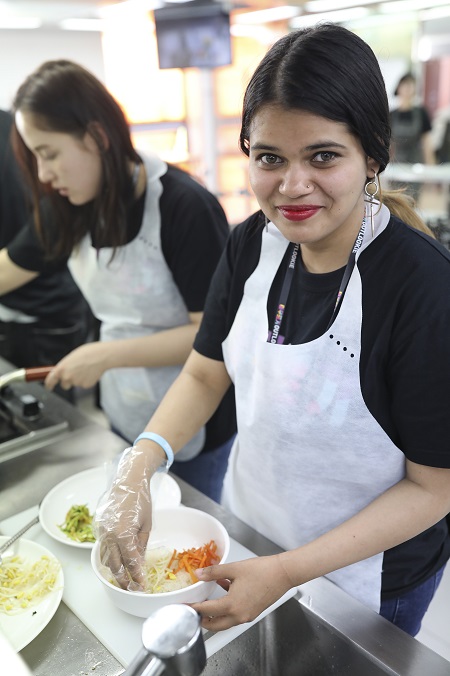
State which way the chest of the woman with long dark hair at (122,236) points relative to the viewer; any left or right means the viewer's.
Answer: facing the viewer and to the left of the viewer

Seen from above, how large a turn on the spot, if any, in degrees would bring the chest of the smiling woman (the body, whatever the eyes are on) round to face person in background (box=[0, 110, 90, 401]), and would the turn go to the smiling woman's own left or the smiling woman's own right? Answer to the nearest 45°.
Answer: approximately 90° to the smiling woman's own right

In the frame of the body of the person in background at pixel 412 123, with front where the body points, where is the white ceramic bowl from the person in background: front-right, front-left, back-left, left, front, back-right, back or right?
front

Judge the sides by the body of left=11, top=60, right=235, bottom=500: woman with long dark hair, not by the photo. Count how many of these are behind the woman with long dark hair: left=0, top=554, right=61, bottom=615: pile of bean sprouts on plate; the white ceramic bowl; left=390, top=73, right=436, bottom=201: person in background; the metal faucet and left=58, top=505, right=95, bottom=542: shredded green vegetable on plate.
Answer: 1

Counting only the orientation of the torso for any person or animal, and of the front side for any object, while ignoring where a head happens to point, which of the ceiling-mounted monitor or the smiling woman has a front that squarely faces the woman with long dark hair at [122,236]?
the ceiling-mounted monitor

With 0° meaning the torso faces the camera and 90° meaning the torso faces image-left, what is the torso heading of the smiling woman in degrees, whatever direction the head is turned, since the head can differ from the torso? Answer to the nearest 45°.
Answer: approximately 45°

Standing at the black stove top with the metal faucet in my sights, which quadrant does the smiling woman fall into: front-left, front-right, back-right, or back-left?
front-left

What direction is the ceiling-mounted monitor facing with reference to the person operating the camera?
facing the viewer

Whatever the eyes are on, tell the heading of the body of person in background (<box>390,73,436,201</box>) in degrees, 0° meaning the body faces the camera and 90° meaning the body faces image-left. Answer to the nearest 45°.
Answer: approximately 0°

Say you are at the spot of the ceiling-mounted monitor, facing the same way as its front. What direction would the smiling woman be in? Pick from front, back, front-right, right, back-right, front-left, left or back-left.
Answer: front

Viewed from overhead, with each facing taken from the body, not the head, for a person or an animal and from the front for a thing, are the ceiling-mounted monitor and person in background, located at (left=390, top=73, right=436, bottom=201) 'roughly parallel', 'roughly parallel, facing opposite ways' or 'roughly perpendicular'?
roughly parallel

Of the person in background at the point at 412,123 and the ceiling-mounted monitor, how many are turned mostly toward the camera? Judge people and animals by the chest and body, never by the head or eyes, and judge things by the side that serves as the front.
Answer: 2

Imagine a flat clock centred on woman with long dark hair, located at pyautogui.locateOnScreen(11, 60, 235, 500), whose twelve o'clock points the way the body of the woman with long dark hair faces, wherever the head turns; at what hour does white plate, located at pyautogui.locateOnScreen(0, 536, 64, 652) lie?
The white plate is roughly at 11 o'clock from the woman with long dark hair.

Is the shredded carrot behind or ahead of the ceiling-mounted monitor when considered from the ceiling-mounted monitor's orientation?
ahead

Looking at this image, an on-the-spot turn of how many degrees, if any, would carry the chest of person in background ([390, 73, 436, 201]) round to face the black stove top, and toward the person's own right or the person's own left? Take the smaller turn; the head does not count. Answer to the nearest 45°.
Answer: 0° — they already face it
